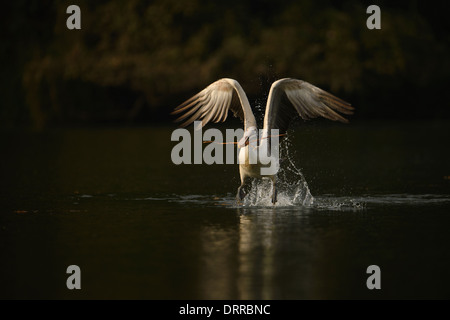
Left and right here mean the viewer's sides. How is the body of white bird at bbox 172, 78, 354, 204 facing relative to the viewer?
facing the viewer
